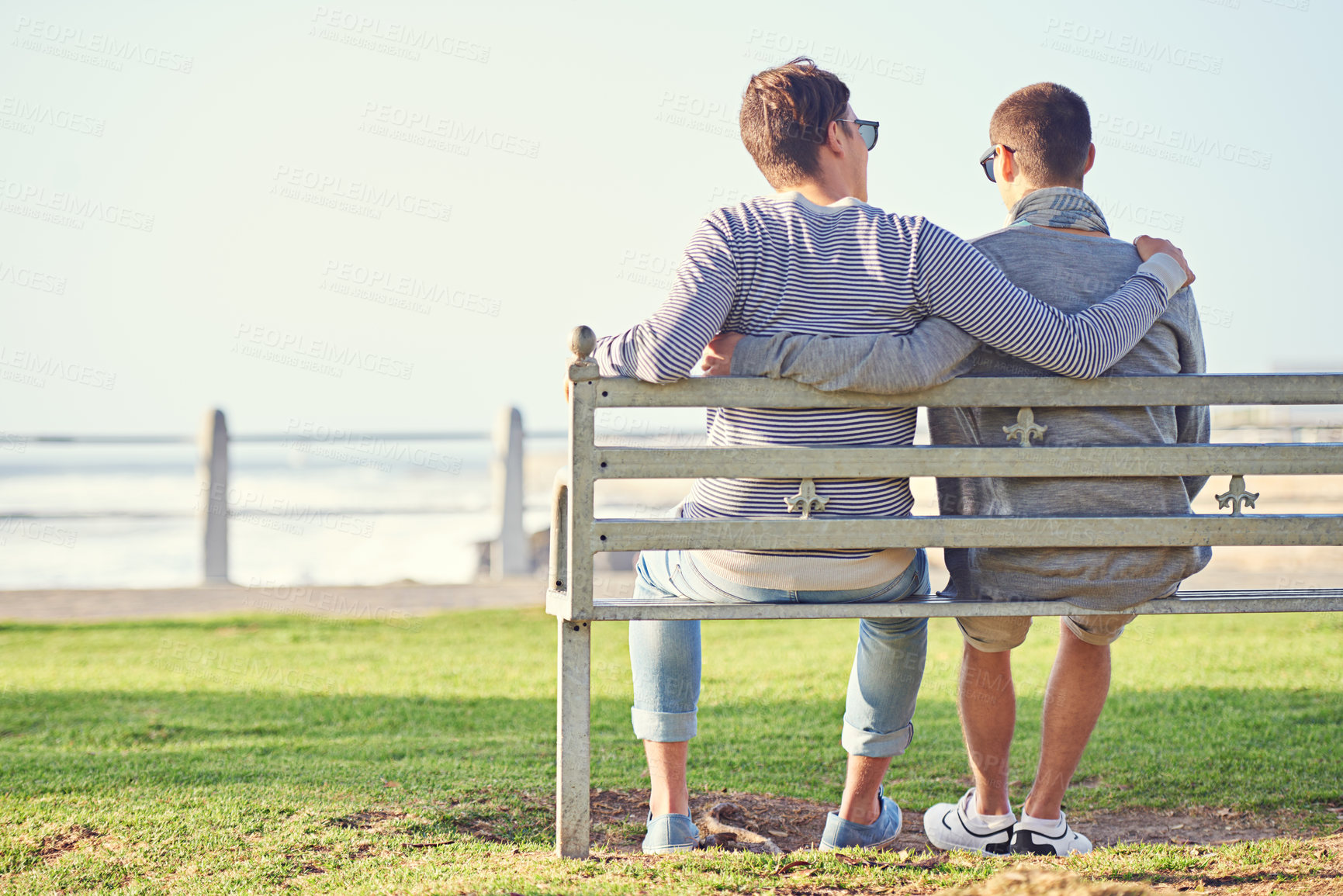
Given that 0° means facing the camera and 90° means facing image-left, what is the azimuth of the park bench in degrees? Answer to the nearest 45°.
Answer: approximately 180°

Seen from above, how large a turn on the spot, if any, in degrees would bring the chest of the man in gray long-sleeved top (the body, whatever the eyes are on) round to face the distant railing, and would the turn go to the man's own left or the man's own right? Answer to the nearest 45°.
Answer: approximately 45° to the man's own left

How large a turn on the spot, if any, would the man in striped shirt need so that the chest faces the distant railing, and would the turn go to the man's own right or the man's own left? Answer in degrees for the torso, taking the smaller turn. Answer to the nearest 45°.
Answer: approximately 45° to the man's own left

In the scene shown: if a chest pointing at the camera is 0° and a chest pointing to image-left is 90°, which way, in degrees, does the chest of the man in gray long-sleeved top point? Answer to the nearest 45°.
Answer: approximately 180°

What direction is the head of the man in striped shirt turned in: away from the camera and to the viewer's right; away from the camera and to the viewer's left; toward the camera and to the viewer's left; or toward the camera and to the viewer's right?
away from the camera and to the viewer's right

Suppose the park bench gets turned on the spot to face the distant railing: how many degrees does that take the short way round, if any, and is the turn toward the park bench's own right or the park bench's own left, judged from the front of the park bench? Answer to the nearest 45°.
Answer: approximately 45° to the park bench's own left

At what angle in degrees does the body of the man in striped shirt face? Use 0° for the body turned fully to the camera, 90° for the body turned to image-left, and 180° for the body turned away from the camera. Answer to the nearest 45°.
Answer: approximately 180°

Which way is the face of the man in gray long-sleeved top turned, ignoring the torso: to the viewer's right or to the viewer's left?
to the viewer's left
